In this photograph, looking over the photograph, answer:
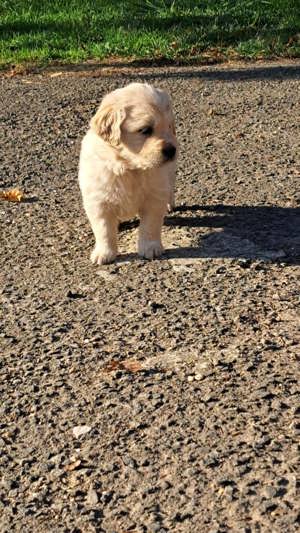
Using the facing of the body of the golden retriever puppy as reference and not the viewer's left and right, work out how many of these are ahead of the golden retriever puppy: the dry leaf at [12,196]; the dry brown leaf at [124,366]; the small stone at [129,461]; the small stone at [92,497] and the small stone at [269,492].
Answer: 4

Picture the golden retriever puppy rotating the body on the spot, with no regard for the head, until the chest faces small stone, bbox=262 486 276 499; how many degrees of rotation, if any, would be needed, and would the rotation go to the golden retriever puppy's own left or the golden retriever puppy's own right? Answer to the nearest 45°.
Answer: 0° — it already faces it

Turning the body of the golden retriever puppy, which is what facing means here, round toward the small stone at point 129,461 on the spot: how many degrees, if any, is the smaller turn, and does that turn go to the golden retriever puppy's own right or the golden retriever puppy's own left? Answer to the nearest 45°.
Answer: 0° — it already faces it

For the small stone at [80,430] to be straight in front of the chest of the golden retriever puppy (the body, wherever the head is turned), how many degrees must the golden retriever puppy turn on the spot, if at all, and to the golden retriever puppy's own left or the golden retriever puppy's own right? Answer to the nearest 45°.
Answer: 0° — it already faces it

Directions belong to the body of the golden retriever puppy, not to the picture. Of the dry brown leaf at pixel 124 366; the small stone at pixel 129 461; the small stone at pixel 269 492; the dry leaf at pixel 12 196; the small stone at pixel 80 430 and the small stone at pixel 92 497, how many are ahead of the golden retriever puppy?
5

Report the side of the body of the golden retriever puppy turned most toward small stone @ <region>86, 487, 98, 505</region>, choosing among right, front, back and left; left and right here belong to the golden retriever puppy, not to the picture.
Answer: front

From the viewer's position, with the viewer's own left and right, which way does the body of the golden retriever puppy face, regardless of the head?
facing the viewer

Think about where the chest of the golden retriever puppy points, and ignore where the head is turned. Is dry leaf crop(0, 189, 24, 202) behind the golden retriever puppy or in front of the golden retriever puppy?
behind

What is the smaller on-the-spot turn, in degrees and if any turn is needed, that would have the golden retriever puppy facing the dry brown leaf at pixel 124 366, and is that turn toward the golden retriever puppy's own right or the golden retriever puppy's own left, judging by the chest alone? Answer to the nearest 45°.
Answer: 0° — it already faces it

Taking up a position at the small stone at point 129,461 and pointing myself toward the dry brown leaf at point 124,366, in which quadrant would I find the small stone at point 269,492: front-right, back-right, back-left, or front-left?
back-right
